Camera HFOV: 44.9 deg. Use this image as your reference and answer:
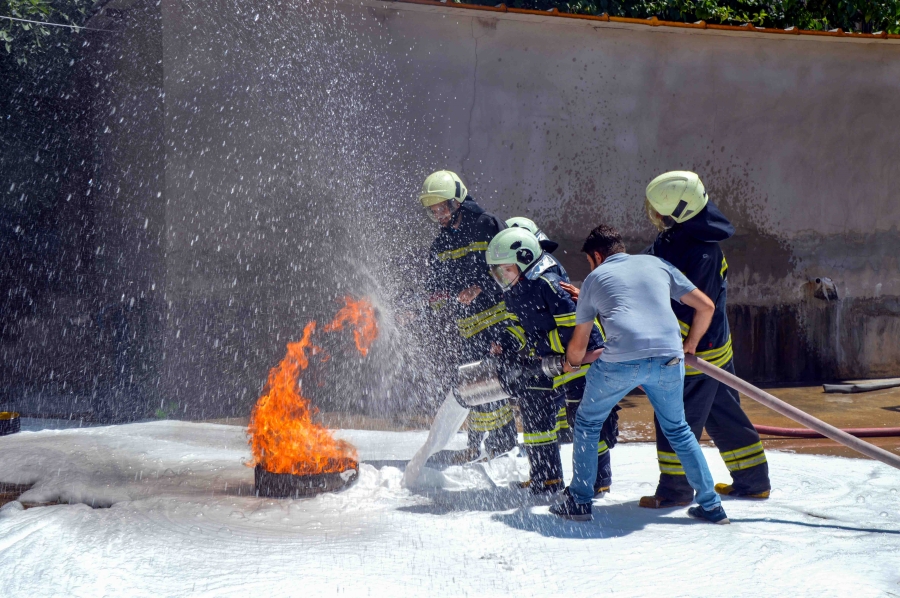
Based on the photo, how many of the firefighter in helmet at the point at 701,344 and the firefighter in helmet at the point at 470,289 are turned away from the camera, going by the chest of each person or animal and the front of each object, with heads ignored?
0

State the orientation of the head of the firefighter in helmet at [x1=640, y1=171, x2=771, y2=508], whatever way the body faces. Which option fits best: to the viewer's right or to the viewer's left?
to the viewer's left

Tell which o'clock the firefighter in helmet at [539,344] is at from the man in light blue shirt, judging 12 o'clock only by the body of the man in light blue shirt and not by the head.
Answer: The firefighter in helmet is roughly at 12 o'clock from the man in light blue shirt.

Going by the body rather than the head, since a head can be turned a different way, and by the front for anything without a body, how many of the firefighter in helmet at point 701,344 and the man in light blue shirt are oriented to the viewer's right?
0

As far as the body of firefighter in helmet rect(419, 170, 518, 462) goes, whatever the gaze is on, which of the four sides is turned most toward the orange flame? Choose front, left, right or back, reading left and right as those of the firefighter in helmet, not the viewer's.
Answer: front

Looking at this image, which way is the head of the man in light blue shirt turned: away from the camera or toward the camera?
away from the camera

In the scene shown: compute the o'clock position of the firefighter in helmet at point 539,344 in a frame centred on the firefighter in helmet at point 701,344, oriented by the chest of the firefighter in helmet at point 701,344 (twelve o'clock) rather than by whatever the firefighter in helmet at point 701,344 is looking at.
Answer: the firefighter in helmet at point 539,344 is roughly at 12 o'clock from the firefighter in helmet at point 701,344.

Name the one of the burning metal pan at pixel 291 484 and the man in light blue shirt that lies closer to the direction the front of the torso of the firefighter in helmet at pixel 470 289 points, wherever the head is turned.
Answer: the burning metal pan

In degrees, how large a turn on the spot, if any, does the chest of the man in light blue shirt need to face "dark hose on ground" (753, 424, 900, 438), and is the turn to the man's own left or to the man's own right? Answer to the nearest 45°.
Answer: approximately 90° to the man's own right

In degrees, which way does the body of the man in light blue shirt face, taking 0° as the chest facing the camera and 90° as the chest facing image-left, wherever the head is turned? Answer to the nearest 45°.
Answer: approximately 135°
